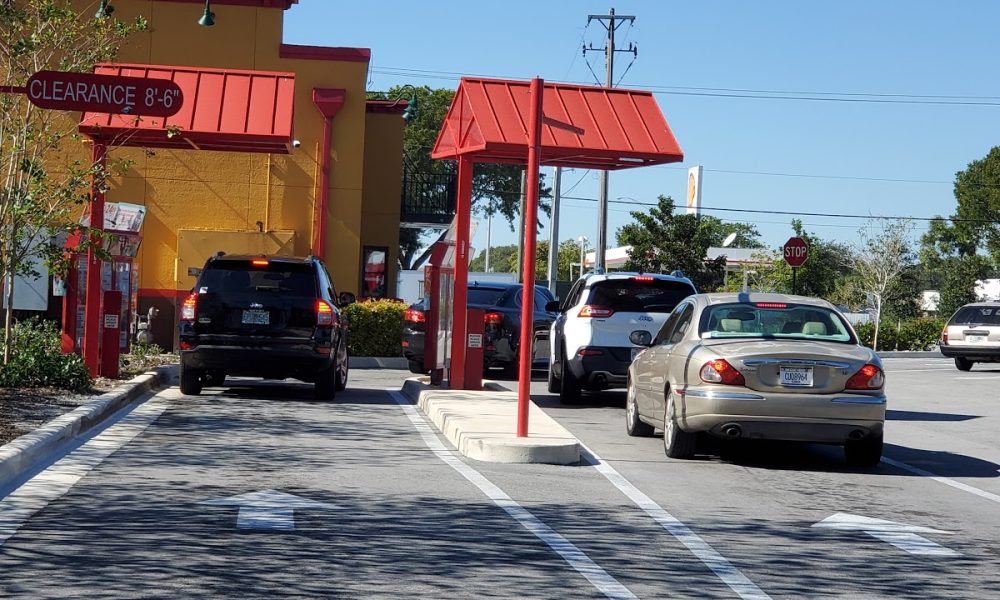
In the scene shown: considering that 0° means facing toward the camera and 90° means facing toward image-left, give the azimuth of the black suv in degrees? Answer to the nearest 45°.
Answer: approximately 180°

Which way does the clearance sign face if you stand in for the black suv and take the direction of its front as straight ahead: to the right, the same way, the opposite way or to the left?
the opposite way

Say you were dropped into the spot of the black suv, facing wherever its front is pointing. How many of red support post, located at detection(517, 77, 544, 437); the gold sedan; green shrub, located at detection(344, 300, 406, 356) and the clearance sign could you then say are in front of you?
1

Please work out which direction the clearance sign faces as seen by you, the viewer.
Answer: facing the viewer

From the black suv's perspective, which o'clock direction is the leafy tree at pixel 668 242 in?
The leafy tree is roughly at 1 o'clock from the black suv.

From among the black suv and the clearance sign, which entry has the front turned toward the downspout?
the black suv

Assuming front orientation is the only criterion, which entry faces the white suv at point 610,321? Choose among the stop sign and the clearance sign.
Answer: the stop sign

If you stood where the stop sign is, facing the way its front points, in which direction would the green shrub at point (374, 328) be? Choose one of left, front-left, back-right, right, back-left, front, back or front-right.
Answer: front-right

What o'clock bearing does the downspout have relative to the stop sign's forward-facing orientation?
The downspout is roughly at 2 o'clock from the stop sign.

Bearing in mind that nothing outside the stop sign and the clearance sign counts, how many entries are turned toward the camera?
2

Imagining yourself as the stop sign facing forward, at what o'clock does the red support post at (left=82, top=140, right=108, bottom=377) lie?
The red support post is roughly at 1 o'clock from the stop sign.

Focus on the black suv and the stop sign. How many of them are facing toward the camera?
1

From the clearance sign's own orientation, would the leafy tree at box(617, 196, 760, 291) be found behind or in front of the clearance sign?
behind

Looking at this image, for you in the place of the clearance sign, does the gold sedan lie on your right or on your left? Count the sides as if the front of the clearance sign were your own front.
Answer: on your left

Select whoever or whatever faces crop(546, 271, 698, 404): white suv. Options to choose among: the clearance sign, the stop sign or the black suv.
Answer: the stop sign
